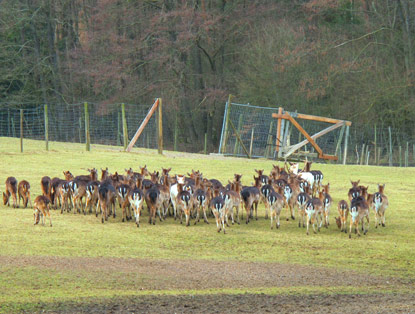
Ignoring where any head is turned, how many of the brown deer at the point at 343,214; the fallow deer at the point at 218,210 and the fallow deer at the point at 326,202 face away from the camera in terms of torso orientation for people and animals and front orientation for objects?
3

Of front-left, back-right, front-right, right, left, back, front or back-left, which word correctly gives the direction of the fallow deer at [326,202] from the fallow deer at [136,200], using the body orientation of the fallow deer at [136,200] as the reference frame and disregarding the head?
right

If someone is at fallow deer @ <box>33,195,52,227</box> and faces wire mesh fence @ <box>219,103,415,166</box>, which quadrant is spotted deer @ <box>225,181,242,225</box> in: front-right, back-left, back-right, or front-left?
front-right

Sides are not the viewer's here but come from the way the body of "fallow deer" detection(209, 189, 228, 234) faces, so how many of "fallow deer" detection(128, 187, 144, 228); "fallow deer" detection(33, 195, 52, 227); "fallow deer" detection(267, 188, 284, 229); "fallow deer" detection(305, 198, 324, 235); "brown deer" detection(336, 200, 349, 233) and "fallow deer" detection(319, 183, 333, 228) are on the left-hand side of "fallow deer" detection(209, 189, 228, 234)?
2

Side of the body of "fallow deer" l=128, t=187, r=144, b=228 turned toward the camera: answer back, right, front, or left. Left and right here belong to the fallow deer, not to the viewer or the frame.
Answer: back

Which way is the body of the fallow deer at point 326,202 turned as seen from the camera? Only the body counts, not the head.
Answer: away from the camera

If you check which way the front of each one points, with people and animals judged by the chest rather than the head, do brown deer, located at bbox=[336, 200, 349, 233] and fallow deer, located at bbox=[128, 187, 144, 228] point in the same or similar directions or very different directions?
same or similar directions

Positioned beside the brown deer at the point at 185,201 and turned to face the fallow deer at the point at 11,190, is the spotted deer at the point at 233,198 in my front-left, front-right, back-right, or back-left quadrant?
back-right

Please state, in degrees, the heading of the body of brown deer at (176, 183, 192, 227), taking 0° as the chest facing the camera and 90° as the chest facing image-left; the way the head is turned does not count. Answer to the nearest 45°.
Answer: approximately 180°

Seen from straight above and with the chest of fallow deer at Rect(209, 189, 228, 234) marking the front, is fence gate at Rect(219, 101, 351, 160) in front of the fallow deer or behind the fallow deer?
in front

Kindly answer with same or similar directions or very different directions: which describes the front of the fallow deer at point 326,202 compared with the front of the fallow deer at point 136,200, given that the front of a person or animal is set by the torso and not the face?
same or similar directions

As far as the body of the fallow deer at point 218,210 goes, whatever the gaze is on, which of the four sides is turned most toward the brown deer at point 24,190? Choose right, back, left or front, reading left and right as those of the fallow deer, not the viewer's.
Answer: left

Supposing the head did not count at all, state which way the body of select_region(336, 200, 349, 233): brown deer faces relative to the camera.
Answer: away from the camera

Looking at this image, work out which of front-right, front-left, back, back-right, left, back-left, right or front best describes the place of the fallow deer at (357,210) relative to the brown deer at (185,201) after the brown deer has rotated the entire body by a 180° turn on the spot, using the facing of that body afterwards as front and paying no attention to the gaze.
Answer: left

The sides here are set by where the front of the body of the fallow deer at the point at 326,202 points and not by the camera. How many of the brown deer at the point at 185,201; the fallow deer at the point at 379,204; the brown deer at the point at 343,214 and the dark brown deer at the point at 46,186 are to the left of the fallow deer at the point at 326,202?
2

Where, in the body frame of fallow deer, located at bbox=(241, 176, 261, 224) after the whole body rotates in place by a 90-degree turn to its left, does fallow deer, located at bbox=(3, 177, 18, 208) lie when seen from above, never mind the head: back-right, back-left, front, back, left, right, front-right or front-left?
front-left

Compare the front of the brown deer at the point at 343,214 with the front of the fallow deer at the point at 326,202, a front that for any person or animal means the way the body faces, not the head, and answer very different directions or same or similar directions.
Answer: same or similar directions
